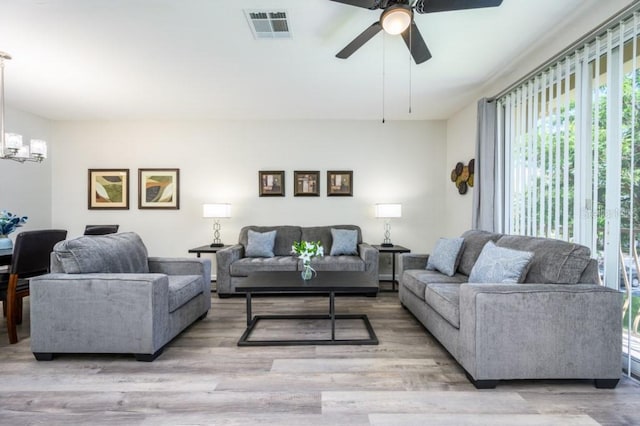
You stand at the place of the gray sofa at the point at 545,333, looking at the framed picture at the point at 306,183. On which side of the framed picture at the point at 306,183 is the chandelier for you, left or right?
left

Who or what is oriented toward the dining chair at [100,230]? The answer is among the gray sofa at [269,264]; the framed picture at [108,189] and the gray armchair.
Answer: the framed picture

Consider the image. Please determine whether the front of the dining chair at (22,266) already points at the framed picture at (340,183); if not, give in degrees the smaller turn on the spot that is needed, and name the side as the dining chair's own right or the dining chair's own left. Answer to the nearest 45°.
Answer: approximately 135° to the dining chair's own right

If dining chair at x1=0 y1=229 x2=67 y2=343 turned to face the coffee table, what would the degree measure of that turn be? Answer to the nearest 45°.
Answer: approximately 180°

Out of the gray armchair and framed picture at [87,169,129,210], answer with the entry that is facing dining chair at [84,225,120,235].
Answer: the framed picture

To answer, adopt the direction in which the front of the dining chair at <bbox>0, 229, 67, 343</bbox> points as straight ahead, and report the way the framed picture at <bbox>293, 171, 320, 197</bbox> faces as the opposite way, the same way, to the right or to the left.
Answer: to the left

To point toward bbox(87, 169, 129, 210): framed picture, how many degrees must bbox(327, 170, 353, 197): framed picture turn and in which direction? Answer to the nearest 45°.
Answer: approximately 90° to its right

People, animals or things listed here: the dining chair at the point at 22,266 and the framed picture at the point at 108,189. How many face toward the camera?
1

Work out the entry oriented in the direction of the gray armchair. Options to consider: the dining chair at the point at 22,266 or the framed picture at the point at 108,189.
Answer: the framed picture

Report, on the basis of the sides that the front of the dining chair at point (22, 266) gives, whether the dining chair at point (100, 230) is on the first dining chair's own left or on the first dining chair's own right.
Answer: on the first dining chair's own right

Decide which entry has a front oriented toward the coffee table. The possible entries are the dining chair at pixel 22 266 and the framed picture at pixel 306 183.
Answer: the framed picture
